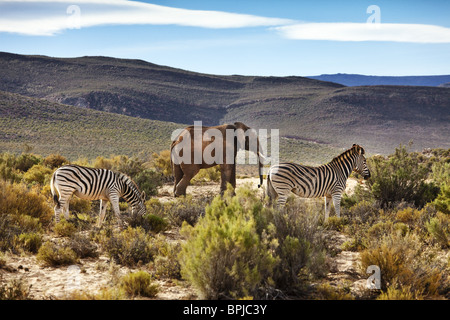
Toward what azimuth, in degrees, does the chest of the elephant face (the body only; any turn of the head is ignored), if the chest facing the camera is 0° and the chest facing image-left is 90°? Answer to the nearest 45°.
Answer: approximately 270°

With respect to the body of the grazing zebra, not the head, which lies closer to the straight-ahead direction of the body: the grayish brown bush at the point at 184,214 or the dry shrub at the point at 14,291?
the grayish brown bush

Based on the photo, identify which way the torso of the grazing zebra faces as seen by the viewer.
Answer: to the viewer's right

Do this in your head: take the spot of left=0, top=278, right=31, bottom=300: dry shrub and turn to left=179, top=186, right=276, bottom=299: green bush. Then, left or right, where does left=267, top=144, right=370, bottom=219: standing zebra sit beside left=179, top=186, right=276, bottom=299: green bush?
left

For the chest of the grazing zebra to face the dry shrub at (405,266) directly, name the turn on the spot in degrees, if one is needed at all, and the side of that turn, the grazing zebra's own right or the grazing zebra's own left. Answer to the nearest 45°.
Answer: approximately 45° to the grazing zebra's own right

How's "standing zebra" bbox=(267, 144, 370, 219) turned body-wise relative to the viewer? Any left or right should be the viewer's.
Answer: facing to the right of the viewer

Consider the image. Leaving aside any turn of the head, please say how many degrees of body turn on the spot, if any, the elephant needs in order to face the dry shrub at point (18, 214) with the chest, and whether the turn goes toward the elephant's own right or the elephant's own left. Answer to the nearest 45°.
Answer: approximately 135° to the elephant's own right

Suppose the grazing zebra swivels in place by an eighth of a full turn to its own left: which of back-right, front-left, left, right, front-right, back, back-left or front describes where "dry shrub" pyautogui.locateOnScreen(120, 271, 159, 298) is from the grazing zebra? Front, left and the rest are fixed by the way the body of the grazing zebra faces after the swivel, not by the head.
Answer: back-right
